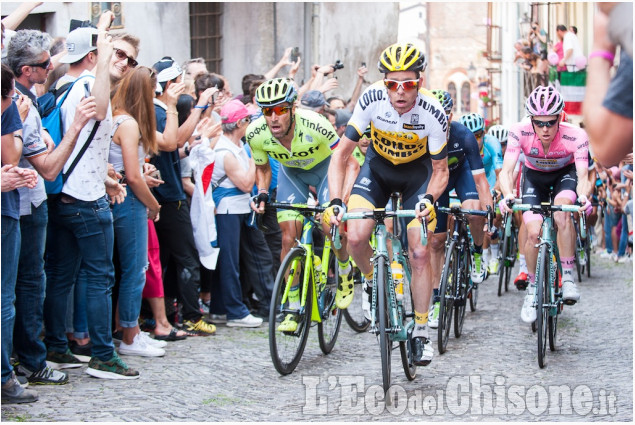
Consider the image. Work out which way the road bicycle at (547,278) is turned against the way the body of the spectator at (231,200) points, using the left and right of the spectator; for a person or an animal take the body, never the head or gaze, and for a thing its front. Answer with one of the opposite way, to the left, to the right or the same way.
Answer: to the right

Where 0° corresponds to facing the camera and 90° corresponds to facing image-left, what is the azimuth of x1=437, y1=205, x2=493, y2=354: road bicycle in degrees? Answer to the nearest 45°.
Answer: approximately 0°

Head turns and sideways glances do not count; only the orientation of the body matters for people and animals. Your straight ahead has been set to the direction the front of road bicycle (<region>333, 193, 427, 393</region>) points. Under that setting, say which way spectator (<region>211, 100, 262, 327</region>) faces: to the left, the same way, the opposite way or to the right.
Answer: to the left

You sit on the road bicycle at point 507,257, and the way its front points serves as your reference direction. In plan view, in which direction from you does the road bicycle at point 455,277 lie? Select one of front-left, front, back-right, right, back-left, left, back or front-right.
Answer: front

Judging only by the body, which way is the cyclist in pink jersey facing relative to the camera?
toward the camera

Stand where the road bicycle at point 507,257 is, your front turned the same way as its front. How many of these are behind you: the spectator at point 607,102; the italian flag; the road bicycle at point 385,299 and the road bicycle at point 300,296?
1

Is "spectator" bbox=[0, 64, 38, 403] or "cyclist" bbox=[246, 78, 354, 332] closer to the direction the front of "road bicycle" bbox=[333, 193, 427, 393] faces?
the spectator

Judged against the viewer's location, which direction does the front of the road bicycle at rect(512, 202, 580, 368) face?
facing the viewer

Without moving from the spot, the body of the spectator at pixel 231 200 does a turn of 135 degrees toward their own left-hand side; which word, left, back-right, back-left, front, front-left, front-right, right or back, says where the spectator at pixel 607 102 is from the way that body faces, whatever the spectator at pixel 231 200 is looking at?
back-left

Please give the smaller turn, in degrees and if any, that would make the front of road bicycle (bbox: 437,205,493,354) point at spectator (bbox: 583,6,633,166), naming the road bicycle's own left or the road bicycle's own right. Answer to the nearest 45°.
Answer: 0° — it already faces them

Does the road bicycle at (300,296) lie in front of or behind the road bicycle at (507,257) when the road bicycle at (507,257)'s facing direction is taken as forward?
in front

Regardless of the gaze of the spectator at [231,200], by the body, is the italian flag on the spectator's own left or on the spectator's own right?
on the spectator's own left

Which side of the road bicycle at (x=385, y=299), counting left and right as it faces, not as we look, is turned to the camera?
front

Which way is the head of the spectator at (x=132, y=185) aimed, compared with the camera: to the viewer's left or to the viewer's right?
to the viewer's right

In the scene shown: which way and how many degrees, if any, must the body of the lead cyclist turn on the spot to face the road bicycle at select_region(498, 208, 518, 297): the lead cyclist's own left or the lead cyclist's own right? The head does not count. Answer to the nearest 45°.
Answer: approximately 180°

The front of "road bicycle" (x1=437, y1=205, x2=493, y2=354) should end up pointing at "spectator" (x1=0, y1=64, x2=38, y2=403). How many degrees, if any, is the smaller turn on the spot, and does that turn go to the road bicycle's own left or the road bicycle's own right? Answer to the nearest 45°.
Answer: approximately 45° to the road bicycle's own right

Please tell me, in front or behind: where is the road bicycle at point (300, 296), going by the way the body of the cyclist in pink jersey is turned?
in front

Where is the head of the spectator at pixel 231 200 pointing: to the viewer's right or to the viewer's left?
to the viewer's right

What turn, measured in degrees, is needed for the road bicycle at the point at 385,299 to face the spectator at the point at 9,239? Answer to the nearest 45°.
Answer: approximately 90° to its right
